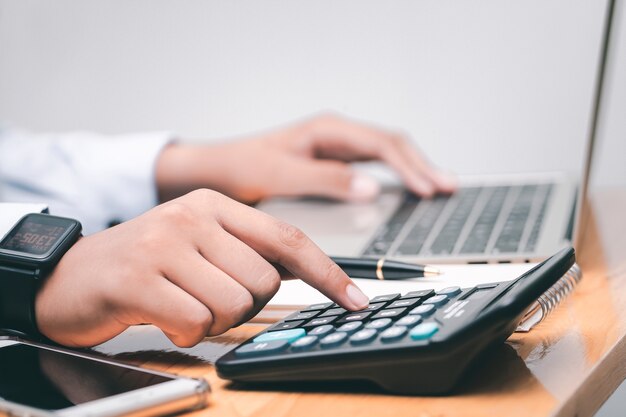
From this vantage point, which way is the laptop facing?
to the viewer's left

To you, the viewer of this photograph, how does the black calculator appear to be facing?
facing to the left of the viewer
